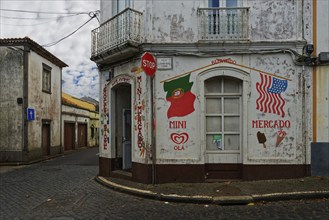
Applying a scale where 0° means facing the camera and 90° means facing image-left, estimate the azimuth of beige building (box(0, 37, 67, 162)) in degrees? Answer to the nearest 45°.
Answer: approximately 315°

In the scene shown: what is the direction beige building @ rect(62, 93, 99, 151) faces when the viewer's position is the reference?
facing the viewer and to the right of the viewer

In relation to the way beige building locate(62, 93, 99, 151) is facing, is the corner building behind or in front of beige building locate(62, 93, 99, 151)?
in front
